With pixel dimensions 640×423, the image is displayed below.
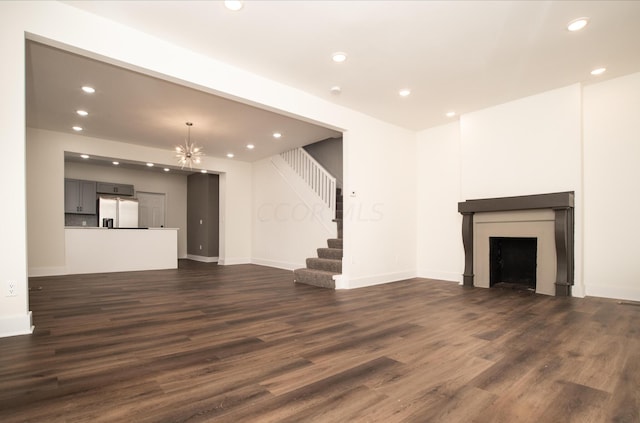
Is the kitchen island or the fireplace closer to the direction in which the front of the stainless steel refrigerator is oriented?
the kitchen island

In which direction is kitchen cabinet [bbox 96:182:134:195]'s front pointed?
toward the camera

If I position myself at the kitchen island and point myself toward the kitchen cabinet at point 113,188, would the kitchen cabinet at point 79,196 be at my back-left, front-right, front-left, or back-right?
front-left

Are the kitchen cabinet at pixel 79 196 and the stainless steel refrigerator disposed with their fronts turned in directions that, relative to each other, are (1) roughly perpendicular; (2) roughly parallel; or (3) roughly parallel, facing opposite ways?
roughly parallel

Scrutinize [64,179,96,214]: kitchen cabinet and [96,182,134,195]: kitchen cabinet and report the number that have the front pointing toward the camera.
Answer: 2

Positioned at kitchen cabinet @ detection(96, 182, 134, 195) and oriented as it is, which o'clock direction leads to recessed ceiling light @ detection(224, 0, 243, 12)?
The recessed ceiling light is roughly at 12 o'clock from the kitchen cabinet.

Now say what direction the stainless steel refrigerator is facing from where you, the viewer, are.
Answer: facing the viewer

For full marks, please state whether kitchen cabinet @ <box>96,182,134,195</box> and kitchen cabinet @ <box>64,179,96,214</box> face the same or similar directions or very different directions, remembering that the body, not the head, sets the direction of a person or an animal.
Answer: same or similar directions

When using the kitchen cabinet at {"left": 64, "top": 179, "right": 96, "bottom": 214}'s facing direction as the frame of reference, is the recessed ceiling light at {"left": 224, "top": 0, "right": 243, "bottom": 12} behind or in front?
in front

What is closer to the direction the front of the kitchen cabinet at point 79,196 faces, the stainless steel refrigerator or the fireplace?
the fireplace

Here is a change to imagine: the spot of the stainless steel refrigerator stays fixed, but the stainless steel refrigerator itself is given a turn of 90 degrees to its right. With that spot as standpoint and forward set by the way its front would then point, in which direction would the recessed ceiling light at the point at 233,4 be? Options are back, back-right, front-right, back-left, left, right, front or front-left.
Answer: left

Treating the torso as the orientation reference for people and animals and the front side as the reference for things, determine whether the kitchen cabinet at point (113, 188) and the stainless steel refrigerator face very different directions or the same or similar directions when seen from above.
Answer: same or similar directions

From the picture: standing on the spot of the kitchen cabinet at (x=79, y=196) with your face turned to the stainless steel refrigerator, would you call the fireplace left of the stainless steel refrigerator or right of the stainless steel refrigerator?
right
